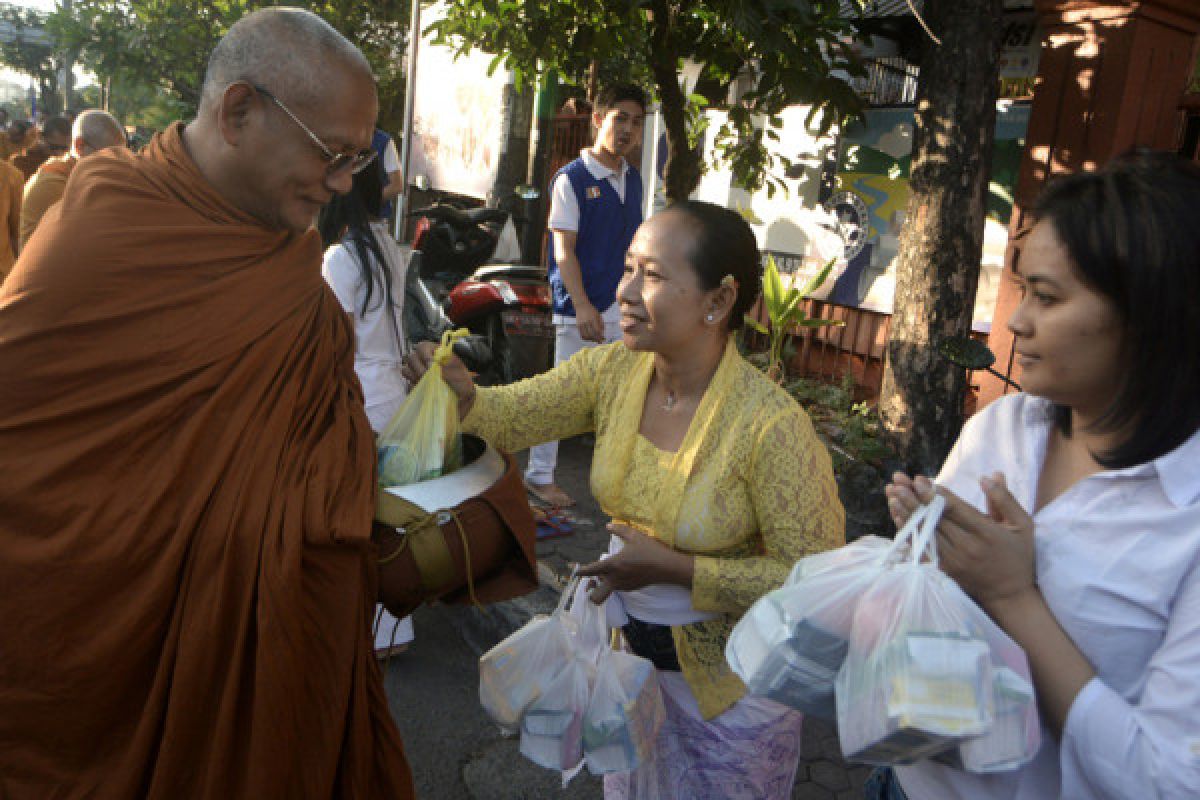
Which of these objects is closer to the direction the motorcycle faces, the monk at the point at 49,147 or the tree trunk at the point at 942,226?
the monk

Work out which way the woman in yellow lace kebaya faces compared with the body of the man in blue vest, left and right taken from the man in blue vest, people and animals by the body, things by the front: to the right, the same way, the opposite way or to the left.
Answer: to the right

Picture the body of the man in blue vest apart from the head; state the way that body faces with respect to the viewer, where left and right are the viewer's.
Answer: facing the viewer and to the right of the viewer

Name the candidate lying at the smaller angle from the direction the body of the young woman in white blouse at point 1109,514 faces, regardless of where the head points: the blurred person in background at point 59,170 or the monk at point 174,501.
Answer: the monk

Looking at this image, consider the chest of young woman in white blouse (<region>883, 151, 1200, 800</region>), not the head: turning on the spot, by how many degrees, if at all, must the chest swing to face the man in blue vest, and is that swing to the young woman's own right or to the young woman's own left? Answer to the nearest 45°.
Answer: approximately 90° to the young woman's own right

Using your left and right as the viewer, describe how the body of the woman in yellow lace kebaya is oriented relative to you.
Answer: facing the viewer and to the left of the viewer

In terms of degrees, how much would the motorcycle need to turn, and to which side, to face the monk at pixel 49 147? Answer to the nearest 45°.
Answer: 0° — it already faces them

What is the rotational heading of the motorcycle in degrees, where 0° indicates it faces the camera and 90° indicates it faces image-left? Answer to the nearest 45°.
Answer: approximately 135°

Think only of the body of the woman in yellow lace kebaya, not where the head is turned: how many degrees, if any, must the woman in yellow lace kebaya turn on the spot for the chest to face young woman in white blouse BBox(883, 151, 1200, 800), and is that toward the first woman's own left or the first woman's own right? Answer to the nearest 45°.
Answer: approximately 90° to the first woman's own left

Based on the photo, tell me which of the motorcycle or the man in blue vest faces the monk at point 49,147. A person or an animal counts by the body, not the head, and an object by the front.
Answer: the motorcycle
